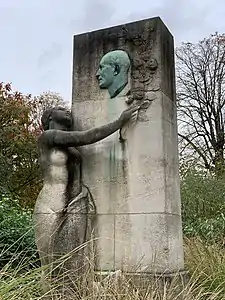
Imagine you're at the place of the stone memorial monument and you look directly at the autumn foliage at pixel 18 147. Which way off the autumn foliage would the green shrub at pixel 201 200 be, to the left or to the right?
right

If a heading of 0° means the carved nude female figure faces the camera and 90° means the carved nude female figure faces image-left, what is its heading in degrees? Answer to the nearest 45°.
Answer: approximately 315°

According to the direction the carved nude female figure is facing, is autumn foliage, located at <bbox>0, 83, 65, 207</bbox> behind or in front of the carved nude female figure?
behind

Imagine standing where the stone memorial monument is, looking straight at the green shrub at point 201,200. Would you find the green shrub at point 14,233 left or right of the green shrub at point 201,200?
left

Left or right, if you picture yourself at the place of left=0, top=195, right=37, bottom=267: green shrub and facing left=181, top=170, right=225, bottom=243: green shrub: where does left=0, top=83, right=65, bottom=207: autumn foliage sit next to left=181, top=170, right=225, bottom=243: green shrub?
left

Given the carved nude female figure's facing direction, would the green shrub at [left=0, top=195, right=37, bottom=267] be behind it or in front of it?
behind
